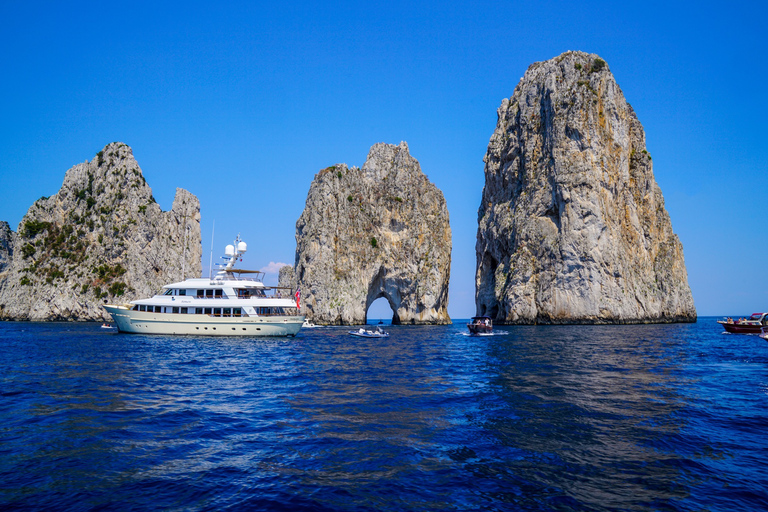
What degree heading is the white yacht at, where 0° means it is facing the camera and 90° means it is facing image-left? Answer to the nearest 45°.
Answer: approximately 90°
